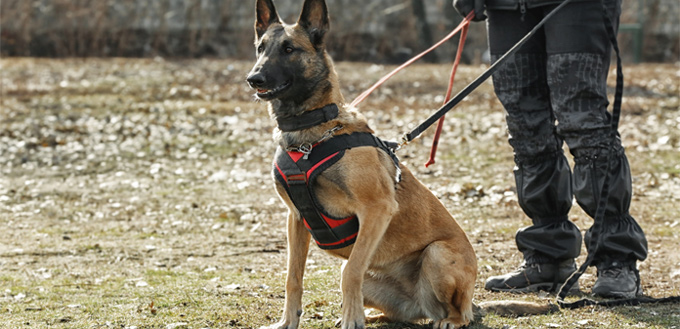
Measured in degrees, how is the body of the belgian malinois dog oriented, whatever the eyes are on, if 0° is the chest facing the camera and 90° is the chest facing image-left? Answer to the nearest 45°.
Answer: approximately 45°
